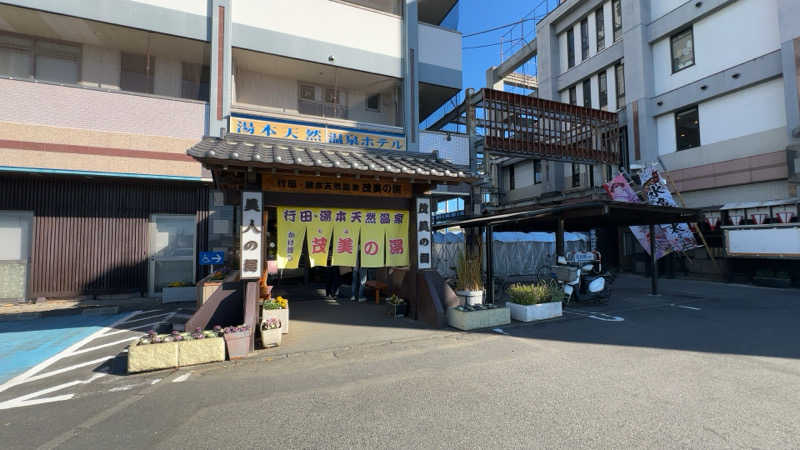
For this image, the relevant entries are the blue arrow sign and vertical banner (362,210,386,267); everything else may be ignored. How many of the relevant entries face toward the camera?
2

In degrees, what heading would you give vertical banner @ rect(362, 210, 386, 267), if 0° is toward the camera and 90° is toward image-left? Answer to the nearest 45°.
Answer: approximately 0°

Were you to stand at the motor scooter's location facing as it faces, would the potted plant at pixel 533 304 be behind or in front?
in front

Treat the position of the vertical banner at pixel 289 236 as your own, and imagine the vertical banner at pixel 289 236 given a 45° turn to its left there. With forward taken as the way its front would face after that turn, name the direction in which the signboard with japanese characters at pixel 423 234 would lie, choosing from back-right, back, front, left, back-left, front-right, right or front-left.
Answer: front-left

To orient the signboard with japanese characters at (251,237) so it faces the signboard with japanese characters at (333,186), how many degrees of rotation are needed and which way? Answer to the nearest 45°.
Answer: approximately 90° to its left

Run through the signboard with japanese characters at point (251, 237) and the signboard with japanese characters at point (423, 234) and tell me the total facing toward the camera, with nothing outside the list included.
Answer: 2

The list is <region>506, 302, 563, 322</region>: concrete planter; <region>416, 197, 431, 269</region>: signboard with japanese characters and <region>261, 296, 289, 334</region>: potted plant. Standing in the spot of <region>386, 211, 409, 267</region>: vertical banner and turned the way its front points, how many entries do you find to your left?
2

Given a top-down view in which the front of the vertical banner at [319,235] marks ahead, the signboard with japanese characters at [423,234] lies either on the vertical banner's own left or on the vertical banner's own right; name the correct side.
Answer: on the vertical banner's own left

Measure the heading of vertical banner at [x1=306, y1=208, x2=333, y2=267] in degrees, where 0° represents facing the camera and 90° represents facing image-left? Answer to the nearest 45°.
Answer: approximately 0°

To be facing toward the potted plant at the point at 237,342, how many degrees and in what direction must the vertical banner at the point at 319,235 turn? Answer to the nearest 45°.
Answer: approximately 45° to its right

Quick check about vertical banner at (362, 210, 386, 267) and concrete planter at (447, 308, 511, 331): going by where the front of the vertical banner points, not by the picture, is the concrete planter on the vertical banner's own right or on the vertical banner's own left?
on the vertical banner's own left

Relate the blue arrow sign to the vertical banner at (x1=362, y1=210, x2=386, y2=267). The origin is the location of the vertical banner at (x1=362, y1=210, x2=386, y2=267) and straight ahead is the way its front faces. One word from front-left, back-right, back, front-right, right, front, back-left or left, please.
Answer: back-right

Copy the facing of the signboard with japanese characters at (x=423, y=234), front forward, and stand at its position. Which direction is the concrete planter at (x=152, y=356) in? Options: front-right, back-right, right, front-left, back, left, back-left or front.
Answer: front-right
